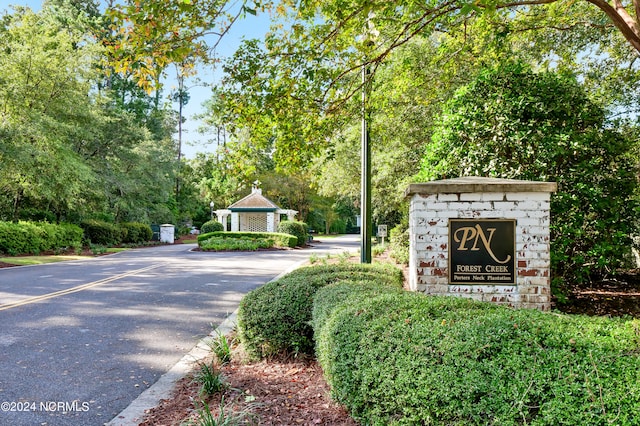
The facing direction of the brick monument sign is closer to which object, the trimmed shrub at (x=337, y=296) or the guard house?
the trimmed shrub

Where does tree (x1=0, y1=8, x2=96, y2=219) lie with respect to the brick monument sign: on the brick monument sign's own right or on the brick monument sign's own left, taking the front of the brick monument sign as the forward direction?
on the brick monument sign's own right

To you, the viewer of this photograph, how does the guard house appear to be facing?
facing the viewer

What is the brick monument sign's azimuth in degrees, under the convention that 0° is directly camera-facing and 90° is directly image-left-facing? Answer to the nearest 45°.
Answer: approximately 0°

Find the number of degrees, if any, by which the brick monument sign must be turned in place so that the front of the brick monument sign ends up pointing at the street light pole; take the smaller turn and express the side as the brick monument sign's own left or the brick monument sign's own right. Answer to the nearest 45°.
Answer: approximately 135° to the brick monument sign's own right

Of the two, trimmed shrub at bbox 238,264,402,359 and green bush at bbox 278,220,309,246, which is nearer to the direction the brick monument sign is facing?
the trimmed shrub

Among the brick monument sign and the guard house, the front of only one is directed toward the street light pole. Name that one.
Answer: the guard house

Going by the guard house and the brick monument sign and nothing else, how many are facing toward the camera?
2

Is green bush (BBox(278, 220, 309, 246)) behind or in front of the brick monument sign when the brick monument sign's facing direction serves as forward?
behind

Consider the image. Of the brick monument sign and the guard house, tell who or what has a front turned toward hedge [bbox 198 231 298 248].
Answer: the guard house

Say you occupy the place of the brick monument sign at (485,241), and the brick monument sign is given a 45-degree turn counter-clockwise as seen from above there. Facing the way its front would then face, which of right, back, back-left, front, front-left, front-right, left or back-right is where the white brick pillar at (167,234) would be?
back

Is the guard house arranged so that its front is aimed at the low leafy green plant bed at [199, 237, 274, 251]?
yes

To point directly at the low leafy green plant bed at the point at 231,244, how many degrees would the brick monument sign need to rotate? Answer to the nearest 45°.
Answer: approximately 135° to its right
